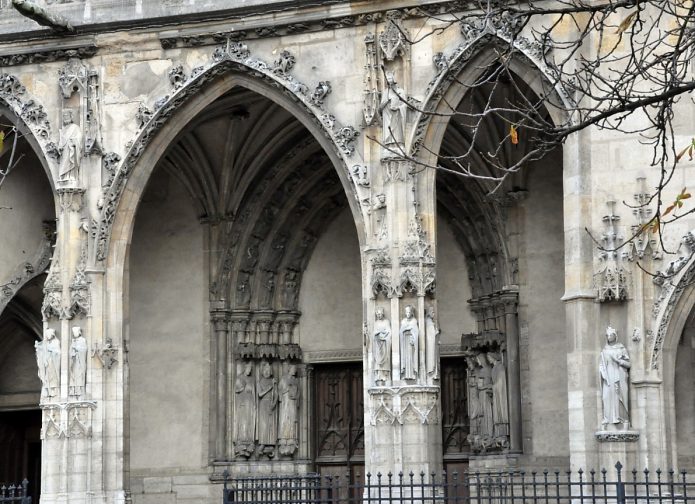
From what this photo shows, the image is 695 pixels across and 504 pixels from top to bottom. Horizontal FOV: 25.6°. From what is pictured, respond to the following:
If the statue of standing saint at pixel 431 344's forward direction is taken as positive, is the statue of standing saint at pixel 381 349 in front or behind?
behind

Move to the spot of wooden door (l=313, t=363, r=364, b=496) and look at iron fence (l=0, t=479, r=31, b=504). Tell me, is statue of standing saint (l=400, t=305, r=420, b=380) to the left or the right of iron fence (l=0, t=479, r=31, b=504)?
left

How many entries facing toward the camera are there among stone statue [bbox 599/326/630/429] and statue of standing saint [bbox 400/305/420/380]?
2

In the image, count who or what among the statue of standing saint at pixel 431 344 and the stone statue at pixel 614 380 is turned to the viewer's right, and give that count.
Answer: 1

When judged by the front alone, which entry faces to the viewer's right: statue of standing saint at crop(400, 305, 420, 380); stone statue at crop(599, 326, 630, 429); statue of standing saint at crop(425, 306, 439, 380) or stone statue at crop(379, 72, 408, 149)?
statue of standing saint at crop(425, 306, 439, 380)

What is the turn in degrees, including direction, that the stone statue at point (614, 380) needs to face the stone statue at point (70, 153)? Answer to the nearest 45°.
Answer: approximately 90° to its right

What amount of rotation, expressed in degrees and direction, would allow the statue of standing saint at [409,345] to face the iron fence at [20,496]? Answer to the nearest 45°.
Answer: approximately 45° to its right

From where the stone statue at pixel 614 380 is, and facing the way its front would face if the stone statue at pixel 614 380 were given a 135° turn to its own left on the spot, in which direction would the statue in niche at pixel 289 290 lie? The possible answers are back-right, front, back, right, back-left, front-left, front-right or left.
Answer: left

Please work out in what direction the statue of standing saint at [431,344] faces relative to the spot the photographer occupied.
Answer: facing to the right of the viewer

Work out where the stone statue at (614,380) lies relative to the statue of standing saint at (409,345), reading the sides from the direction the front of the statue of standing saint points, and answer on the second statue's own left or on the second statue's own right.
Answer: on the second statue's own left
